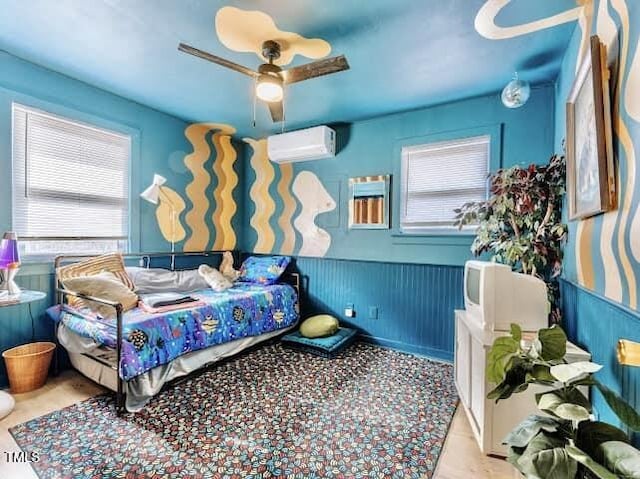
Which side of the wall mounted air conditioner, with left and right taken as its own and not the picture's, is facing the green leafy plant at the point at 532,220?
left

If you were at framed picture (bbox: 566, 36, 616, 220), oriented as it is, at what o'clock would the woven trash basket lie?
The woven trash basket is roughly at 11 o'clock from the framed picture.

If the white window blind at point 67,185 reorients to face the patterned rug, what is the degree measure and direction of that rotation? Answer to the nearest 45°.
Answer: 0° — it already faces it

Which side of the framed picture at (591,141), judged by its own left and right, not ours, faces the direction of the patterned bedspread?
front

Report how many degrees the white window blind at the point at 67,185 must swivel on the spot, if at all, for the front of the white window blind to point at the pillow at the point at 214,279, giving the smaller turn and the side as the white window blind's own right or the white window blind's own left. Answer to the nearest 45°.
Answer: approximately 45° to the white window blind's own left

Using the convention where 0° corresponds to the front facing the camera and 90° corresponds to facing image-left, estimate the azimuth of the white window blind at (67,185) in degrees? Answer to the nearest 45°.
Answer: approximately 315°

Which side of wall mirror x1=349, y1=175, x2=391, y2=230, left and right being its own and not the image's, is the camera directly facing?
front

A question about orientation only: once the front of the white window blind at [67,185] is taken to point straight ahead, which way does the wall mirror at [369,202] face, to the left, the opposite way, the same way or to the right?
to the right

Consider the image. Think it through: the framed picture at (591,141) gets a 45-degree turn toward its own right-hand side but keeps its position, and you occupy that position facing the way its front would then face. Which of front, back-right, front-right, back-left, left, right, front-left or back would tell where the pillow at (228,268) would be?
front-left

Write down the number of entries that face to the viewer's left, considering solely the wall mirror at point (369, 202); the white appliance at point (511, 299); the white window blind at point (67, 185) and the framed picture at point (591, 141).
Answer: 2

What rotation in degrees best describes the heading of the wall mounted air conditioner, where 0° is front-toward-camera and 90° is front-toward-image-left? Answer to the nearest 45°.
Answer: approximately 45°

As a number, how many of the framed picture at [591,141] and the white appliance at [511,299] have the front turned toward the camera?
0

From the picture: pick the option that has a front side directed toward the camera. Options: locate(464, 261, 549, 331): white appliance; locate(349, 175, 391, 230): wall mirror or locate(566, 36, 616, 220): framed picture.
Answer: the wall mirror

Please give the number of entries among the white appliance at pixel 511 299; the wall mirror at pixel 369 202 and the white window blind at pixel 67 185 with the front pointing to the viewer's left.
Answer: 1

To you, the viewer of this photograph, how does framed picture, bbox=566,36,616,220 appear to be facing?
facing to the left of the viewer

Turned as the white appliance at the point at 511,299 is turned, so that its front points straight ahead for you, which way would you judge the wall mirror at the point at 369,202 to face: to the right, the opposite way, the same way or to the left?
to the left
